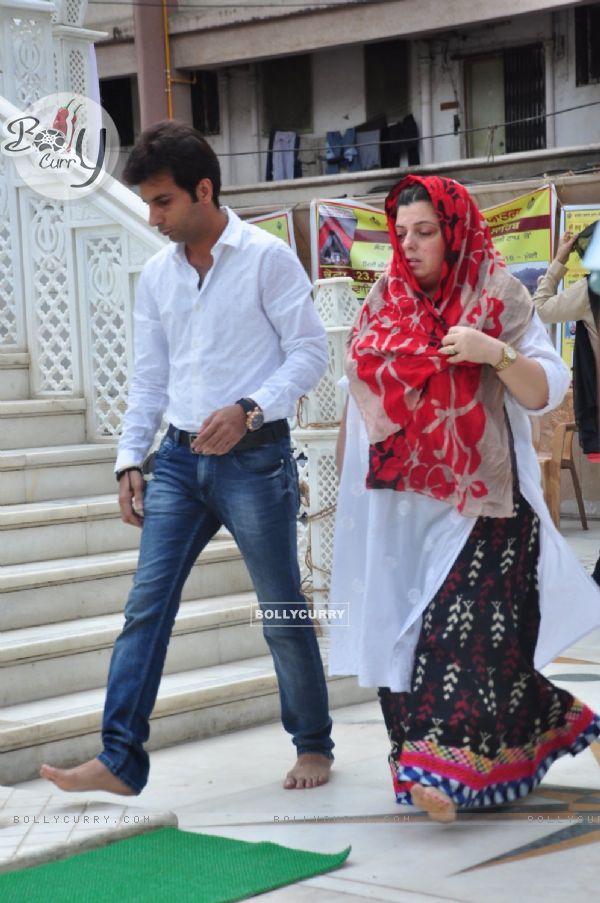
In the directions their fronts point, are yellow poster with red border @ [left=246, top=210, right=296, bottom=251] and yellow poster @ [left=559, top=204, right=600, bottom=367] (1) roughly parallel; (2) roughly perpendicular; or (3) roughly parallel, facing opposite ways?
roughly parallel

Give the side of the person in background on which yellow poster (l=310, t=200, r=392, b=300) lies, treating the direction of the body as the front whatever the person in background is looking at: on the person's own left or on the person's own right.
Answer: on the person's own right

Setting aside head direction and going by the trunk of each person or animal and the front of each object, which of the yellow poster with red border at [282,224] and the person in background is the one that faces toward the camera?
the yellow poster with red border

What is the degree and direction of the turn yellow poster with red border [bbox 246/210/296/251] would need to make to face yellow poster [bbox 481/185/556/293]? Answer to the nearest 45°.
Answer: approximately 45° to its left

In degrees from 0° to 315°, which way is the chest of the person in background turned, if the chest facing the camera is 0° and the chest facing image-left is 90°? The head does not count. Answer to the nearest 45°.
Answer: approximately 90°

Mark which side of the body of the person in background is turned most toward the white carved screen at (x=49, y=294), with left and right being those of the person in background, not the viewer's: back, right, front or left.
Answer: front

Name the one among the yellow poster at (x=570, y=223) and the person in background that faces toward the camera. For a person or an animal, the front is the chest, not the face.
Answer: the yellow poster

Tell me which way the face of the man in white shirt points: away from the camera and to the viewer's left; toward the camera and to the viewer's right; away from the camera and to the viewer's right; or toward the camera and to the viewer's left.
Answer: toward the camera and to the viewer's left

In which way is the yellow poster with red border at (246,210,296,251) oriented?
toward the camera

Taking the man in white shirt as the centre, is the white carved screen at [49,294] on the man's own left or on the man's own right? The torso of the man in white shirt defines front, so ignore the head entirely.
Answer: on the man's own right

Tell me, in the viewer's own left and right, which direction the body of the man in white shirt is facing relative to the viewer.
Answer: facing the viewer and to the left of the viewer

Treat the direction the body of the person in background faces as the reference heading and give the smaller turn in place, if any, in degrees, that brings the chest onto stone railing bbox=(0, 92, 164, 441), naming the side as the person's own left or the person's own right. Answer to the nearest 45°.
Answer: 0° — they already face it

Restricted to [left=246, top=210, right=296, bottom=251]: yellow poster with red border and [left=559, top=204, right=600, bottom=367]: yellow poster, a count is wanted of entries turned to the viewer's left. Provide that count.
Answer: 0

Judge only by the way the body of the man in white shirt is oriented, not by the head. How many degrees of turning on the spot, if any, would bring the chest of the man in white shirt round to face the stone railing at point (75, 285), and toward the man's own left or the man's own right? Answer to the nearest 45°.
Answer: approximately 135° to the man's own right
